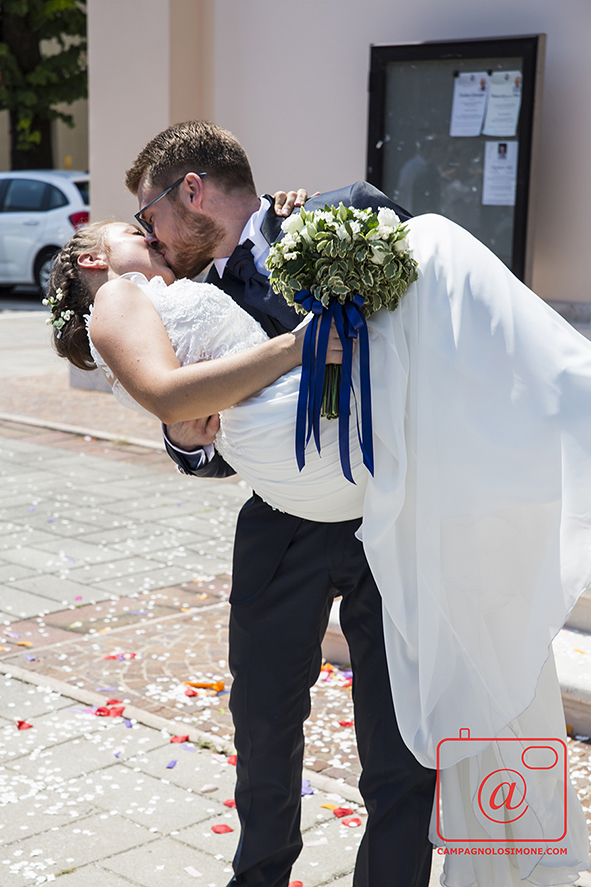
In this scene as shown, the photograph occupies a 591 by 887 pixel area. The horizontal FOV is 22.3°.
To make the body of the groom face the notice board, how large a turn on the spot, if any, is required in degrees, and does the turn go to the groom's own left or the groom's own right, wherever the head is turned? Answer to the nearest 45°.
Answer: approximately 135° to the groom's own right

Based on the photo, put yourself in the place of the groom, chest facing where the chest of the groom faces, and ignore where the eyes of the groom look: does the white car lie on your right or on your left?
on your right

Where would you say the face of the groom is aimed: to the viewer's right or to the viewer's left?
to the viewer's left

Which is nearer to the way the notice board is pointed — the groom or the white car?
the groom
